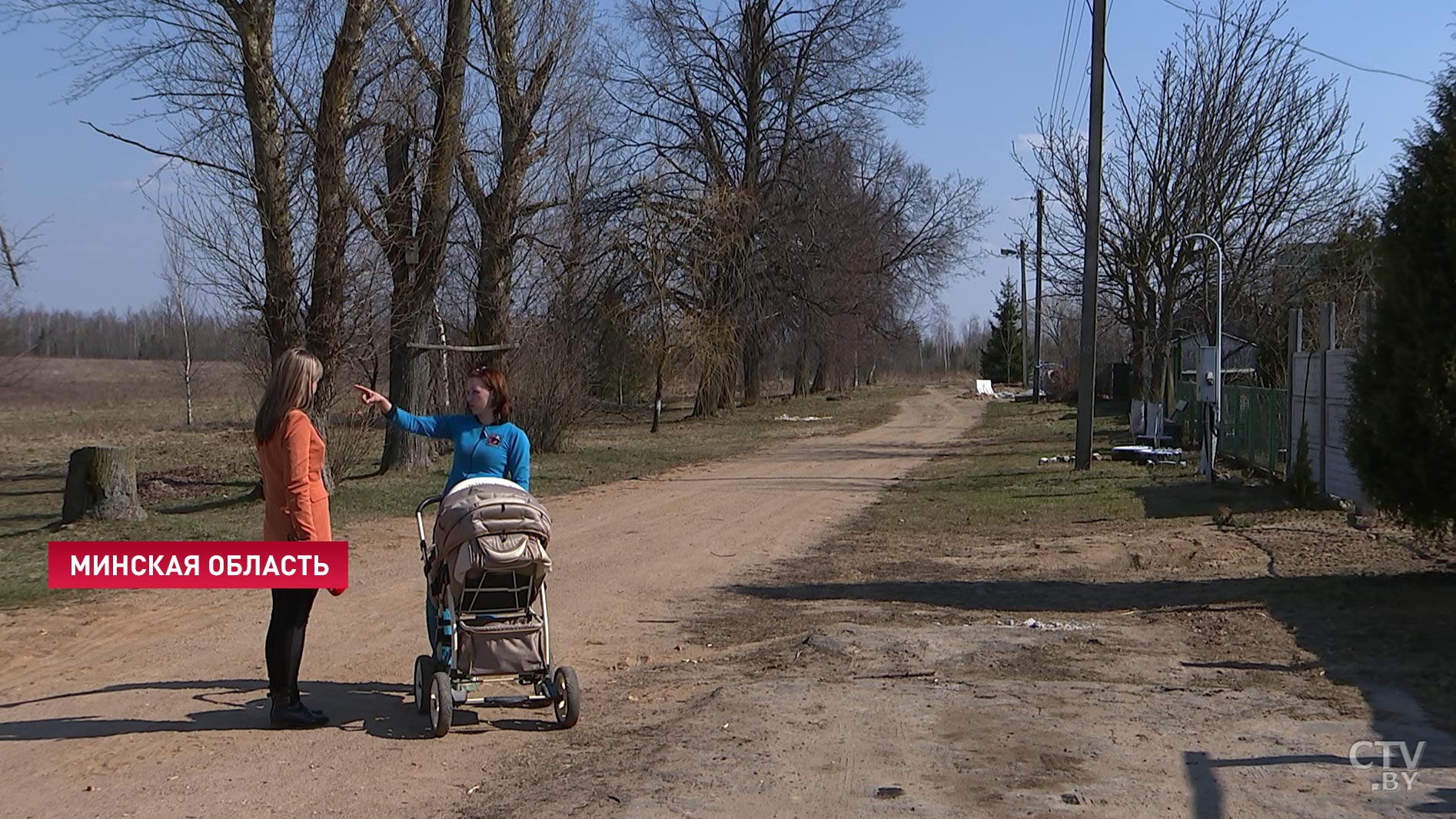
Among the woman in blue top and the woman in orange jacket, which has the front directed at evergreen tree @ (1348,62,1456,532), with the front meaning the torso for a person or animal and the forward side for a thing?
the woman in orange jacket

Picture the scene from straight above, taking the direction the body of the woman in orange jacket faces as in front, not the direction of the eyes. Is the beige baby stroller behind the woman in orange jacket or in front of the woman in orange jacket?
in front

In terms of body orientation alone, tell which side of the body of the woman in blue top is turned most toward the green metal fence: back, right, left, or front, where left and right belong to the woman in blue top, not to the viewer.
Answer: back

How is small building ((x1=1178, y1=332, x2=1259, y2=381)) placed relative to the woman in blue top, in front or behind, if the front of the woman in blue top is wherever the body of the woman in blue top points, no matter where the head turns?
behind

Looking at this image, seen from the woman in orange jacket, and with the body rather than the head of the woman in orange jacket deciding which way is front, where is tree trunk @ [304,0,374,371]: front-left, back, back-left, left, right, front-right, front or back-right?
left

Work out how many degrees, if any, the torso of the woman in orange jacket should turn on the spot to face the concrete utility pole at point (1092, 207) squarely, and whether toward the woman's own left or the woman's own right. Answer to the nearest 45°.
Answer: approximately 45° to the woman's own left

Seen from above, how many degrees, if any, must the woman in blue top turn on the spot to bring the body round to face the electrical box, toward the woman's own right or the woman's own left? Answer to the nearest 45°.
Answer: approximately 180°

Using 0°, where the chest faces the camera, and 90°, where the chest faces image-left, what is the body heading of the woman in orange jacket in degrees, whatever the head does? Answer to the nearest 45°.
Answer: approximately 270°

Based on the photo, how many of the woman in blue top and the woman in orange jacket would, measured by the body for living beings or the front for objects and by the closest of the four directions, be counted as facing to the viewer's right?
1
